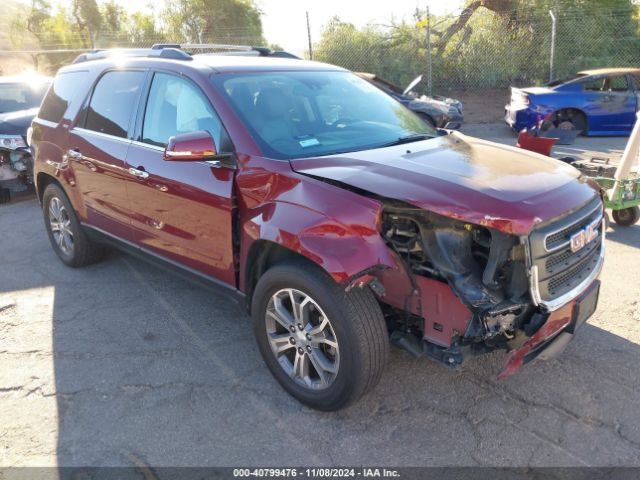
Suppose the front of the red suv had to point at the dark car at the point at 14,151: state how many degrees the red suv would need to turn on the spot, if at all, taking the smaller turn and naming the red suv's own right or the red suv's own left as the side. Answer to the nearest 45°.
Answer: approximately 180°

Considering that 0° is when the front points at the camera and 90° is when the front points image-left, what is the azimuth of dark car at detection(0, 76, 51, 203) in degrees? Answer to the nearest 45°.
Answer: approximately 315°

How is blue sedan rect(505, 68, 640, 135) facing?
to the viewer's right

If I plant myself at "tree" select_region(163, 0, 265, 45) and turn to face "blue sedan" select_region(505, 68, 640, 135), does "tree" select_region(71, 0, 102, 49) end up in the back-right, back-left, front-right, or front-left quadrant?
back-right

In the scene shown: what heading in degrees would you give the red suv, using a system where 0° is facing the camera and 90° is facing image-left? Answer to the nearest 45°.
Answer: approximately 315°
